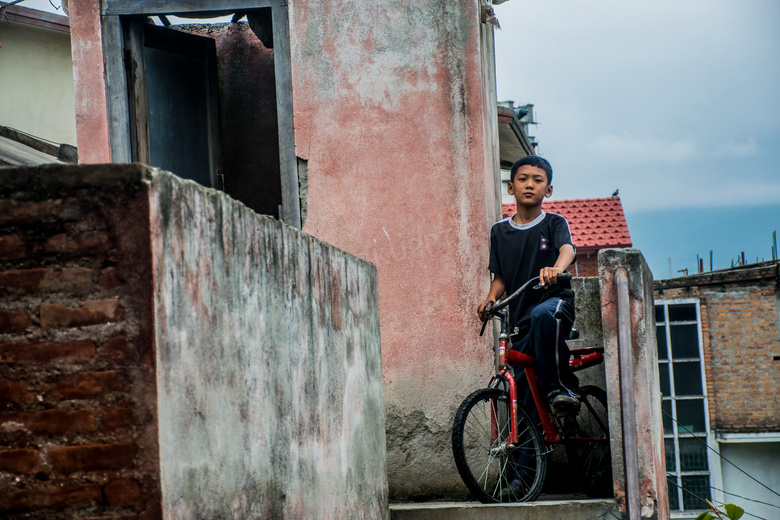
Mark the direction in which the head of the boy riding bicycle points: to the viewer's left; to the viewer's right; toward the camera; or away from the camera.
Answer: toward the camera

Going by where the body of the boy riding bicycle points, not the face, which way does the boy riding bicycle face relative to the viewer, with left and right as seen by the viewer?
facing the viewer and to the left of the viewer

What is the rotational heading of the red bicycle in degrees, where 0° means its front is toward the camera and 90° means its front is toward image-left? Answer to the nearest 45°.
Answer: approximately 45°

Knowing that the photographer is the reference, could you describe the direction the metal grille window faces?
facing the viewer
